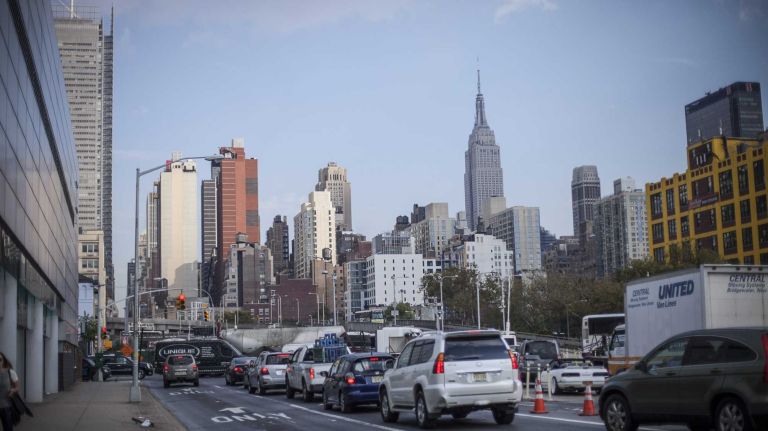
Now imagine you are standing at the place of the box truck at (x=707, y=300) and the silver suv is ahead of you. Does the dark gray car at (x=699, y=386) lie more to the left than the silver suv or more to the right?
left

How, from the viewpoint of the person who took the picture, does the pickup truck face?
facing away from the viewer and to the left of the viewer

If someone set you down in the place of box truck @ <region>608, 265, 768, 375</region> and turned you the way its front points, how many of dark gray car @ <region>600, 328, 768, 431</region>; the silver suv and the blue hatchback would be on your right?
0

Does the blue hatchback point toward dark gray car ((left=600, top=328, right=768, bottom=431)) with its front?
no

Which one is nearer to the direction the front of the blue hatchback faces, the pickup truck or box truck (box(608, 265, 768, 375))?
the pickup truck

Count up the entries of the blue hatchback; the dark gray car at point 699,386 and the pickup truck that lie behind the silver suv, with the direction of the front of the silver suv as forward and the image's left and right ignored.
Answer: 1

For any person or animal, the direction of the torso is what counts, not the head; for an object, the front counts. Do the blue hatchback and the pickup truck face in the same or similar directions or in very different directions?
same or similar directions

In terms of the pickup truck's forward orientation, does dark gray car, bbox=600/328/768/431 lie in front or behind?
behind

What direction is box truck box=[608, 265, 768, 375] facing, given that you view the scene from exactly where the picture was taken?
facing away from the viewer and to the left of the viewer

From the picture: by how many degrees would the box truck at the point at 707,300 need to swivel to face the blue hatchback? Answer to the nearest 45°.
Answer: approximately 45° to its left

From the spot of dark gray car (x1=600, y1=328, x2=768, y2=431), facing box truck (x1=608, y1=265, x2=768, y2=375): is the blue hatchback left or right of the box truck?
left

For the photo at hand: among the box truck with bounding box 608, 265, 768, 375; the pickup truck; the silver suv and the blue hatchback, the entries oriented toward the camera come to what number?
0

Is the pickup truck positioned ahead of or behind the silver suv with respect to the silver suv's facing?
ahead

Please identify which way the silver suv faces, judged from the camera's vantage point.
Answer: facing away from the viewer and to the left of the viewer

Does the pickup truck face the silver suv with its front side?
no

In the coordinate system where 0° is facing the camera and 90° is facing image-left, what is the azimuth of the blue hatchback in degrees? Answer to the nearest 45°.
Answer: approximately 135°
